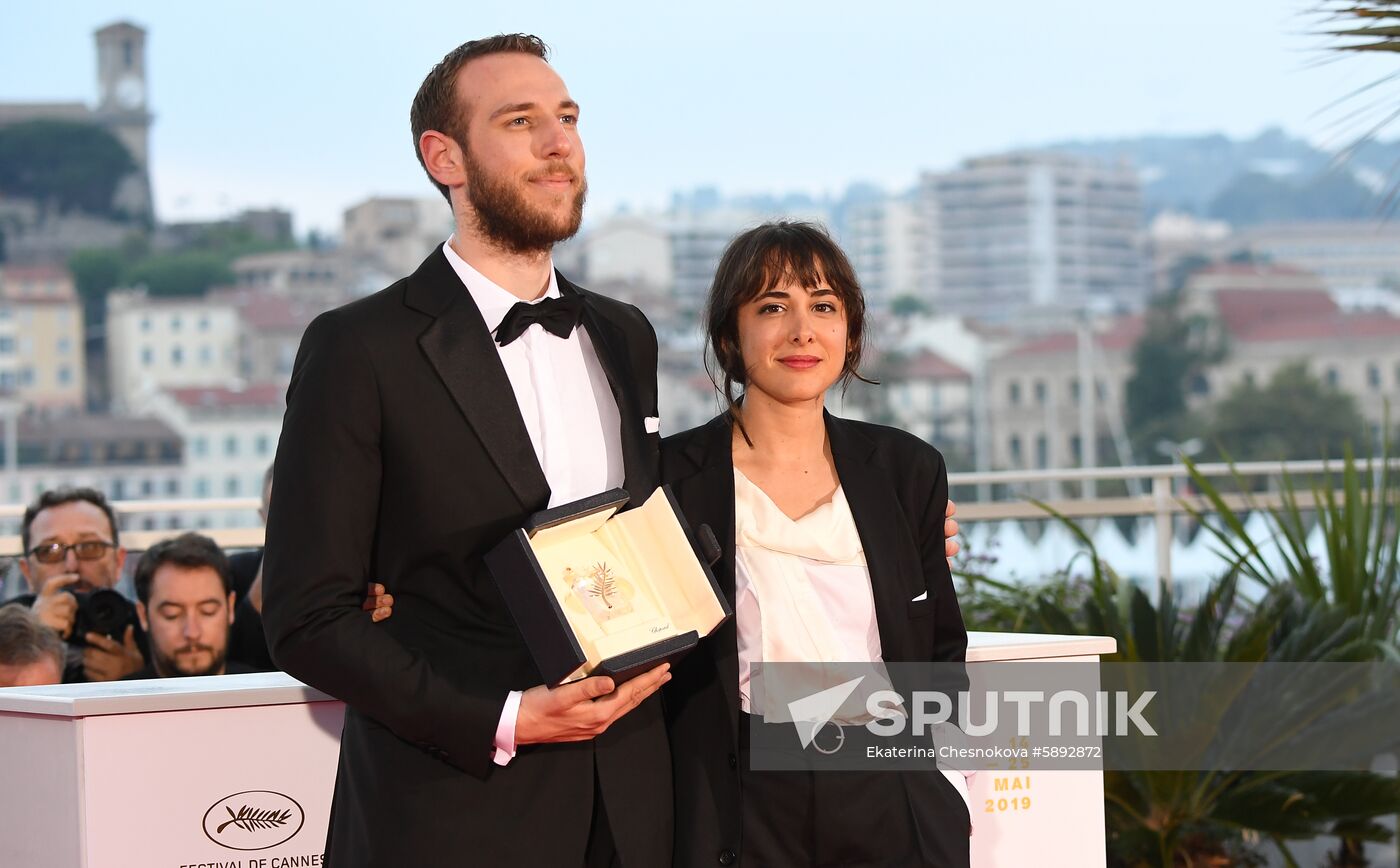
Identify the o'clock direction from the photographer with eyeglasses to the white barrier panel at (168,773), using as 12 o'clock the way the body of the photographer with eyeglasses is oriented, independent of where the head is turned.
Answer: The white barrier panel is roughly at 12 o'clock from the photographer with eyeglasses.

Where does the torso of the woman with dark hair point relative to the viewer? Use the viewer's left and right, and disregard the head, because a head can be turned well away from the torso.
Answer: facing the viewer

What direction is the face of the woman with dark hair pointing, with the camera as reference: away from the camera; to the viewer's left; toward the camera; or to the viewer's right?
toward the camera

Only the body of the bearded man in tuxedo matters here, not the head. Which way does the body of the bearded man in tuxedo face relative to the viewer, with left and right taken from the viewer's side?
facing the viewer and to the right of the viewer

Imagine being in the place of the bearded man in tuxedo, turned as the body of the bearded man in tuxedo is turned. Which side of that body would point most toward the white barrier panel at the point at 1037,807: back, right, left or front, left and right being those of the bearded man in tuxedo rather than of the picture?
left

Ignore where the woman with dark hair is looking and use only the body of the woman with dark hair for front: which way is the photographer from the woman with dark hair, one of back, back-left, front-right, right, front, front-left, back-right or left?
back-right

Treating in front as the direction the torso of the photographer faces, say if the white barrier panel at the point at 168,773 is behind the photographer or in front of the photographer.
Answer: in front

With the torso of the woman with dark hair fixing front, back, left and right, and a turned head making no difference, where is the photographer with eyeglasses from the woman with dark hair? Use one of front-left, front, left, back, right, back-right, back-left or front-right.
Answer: back-right

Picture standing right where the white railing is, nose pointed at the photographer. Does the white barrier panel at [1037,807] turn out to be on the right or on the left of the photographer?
left

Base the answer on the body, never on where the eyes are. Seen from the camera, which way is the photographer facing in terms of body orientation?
toward the camera

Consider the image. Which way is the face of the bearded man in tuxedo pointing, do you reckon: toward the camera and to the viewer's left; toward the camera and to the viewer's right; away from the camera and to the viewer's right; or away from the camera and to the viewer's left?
toward the camera and to the viewer's right

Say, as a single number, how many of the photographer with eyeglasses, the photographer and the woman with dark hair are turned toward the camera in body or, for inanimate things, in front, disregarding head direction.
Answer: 3

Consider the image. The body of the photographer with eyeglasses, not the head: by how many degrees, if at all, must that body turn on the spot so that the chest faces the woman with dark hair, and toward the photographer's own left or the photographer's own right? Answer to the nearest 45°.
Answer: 0° — they already face them
